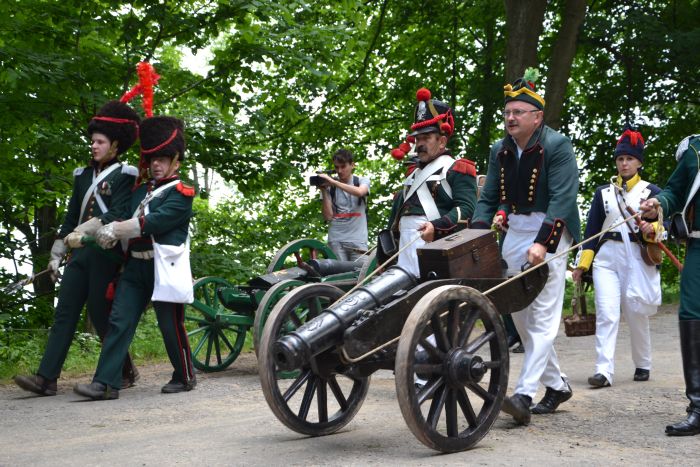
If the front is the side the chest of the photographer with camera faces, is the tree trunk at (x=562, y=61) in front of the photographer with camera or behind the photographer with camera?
behind

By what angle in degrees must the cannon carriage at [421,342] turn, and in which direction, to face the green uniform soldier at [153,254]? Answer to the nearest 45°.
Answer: approximately 90° to its right

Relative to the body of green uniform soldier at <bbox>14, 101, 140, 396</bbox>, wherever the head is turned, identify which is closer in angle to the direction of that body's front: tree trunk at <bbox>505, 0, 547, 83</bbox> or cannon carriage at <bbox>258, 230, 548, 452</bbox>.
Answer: the cannon carriage

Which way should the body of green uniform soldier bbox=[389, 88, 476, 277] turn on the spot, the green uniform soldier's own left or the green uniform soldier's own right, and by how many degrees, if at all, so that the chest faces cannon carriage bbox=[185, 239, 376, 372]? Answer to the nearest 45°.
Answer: approximately 90° to the green uniform soldier's own right

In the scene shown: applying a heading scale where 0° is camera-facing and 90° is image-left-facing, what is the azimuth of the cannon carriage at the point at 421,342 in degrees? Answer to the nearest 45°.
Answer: approximately 45°

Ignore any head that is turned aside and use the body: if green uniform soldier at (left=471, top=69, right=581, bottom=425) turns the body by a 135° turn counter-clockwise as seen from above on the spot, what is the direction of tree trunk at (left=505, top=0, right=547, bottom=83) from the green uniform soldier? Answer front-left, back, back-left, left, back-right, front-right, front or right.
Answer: left
